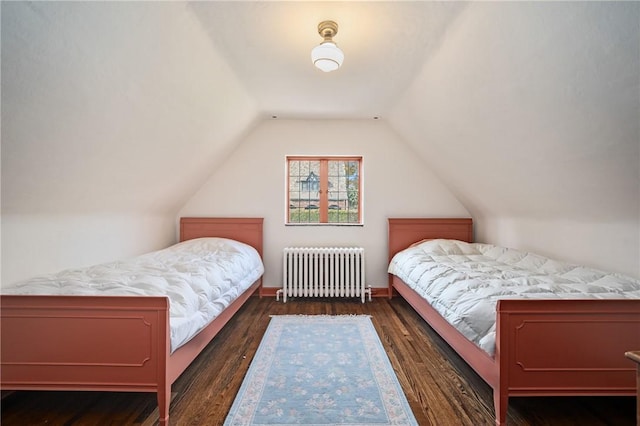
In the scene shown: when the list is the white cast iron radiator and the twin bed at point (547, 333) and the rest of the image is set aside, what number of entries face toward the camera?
2

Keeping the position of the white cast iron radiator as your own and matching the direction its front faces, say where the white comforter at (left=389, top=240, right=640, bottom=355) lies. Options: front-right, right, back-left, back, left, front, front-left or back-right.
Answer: front-left

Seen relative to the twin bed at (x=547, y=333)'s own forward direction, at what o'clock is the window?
The window is roughly at 4 o'clock from the twin bed.

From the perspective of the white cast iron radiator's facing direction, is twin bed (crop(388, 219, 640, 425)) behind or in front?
in front

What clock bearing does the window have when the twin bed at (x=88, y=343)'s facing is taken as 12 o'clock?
The window is roughly at 8 o'clock from the twin bed.

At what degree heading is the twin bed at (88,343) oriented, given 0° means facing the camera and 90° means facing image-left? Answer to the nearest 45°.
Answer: approximately 0°

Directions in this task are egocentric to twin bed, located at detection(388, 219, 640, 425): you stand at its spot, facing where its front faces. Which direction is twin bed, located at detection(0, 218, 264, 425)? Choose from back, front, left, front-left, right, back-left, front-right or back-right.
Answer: front-right

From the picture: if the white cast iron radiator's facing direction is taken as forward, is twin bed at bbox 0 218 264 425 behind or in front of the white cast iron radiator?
in front

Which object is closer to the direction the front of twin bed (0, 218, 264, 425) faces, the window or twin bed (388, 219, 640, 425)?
the twin bed

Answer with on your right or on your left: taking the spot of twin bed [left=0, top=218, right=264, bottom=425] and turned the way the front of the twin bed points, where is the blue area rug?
on your left
